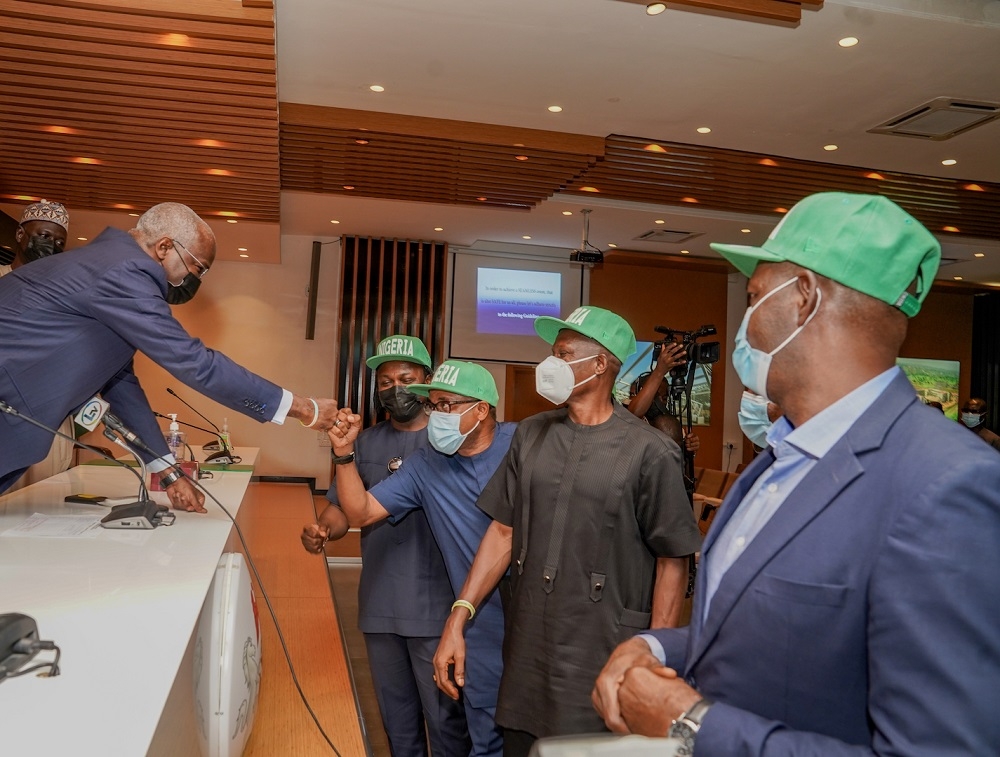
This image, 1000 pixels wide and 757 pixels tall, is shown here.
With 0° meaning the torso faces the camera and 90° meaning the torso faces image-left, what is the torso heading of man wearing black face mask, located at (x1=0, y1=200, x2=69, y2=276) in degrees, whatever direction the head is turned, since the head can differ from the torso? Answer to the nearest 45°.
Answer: approximately 315°

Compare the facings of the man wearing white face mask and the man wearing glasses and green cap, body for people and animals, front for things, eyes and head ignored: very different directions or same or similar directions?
same or similar directions

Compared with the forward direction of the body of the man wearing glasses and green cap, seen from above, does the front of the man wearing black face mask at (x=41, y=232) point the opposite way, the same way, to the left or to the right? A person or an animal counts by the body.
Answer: to the left

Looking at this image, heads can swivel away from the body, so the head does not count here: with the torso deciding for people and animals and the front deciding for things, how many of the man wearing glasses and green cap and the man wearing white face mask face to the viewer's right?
0

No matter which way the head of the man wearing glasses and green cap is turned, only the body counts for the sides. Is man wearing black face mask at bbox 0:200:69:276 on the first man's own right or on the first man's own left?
on the first man's own right

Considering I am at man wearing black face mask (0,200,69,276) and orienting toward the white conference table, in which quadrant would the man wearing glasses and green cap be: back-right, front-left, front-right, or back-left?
front-left

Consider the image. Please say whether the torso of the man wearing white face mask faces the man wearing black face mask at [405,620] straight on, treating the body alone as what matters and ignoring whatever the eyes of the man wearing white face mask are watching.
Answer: no

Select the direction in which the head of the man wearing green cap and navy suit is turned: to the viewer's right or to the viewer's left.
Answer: to the viewer's left

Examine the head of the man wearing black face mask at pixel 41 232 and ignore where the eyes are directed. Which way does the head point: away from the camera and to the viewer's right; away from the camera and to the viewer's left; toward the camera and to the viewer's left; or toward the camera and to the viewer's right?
toward the camera and to the viewer's right

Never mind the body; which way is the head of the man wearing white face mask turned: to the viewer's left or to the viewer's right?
to the viewer's left

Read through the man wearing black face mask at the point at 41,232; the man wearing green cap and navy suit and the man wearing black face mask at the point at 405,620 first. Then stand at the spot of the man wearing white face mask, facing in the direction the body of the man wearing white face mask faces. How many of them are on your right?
2

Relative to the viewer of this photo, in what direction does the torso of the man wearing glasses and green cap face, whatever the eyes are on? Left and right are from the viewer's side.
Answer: facing the viewer and to the left of the viewer

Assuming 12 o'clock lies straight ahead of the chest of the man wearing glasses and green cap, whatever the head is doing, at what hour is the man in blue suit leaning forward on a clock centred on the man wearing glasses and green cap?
The man in blue suit leaning forward is roughly at 1 o'clock from the man wearing glasses and green cap.

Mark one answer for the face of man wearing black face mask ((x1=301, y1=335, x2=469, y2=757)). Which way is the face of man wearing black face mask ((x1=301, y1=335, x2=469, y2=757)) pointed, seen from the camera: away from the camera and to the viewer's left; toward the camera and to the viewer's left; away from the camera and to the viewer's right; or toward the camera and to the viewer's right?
toward the camera and to the viewer's left

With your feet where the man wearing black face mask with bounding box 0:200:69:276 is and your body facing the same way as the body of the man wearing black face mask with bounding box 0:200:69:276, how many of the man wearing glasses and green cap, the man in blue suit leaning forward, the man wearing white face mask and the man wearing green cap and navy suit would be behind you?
0

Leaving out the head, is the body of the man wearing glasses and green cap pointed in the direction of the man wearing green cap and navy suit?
no

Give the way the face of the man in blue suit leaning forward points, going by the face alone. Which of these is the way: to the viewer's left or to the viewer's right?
to the viewer's right

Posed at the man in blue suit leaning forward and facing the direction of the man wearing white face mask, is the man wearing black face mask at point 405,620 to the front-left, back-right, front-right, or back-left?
front-left
